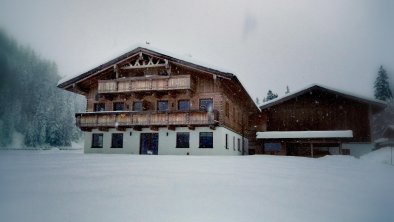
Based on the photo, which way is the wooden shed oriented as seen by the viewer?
toward the camera
